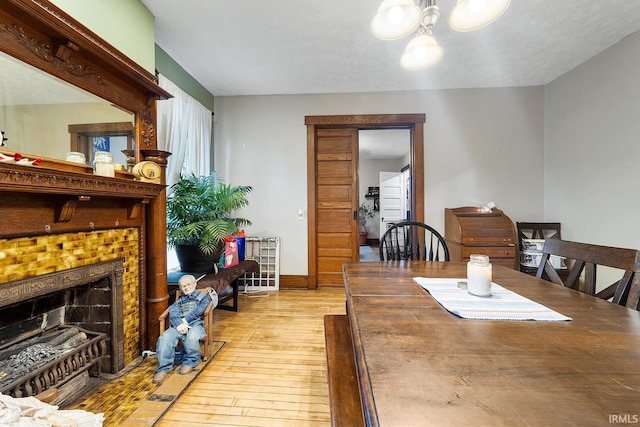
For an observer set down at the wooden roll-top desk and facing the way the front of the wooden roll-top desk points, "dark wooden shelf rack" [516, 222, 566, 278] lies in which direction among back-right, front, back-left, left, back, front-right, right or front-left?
left

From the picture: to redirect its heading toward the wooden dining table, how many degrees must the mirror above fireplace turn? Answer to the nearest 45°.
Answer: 0° — it already faces it

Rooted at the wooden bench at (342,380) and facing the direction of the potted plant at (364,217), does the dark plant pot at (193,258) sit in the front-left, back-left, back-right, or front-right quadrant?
front-left

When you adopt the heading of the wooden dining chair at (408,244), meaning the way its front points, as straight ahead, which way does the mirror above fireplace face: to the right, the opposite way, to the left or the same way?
to the left

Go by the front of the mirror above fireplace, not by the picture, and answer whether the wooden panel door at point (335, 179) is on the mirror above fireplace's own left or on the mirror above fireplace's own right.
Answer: on the mirror above fireplace's own left

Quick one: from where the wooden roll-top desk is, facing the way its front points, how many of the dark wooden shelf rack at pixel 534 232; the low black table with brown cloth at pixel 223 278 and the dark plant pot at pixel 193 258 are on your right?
2

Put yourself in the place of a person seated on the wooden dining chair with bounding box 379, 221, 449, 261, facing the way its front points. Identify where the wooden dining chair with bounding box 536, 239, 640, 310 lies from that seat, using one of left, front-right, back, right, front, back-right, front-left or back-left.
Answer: front-left

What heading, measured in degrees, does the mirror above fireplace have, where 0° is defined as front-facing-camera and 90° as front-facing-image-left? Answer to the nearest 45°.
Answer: approximately 315°

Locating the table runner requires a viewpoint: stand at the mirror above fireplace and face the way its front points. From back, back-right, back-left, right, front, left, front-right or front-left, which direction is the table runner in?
front

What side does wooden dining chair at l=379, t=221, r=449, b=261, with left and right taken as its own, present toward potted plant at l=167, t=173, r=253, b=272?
right

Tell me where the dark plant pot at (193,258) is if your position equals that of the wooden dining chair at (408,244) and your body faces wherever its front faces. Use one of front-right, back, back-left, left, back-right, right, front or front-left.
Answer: right

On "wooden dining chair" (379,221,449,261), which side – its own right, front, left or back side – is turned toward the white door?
back

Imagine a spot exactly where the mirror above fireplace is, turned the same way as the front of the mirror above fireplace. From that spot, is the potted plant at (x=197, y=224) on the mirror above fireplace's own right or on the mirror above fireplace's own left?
on the mirror above fireplace's own left

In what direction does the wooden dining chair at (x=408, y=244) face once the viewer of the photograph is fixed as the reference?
facing the viewer

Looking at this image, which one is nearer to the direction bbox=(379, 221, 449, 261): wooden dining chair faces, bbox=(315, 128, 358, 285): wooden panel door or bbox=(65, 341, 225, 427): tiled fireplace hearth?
the tiled fireplace hearth

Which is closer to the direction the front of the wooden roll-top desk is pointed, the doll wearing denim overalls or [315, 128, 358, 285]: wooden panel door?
the doll wearing denim overalls

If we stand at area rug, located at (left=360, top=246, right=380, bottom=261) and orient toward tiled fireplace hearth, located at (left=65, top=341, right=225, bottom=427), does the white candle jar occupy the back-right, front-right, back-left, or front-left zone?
front-left
